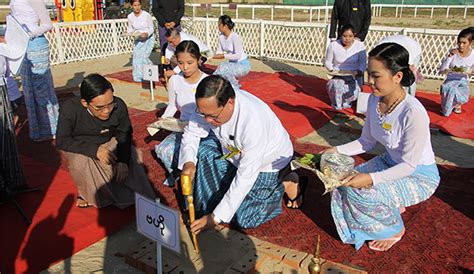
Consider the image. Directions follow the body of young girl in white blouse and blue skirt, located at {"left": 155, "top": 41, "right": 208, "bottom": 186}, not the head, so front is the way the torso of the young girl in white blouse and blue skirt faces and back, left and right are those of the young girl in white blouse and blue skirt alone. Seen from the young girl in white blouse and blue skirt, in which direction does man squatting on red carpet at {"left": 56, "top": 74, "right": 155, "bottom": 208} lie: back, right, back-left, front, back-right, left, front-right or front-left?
front

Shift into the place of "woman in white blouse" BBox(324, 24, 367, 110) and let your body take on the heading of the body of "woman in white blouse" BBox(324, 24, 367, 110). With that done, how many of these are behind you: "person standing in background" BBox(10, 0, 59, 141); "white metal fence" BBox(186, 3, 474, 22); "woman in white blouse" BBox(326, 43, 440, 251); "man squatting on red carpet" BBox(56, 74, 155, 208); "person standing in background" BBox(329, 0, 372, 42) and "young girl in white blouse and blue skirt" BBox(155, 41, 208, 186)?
2

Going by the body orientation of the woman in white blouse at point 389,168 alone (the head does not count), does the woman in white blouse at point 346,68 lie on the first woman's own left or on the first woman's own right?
on the first woman's own right

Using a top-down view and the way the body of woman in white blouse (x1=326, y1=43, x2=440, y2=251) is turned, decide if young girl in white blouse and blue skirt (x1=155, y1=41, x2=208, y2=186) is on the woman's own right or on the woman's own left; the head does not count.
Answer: on the woman's own right

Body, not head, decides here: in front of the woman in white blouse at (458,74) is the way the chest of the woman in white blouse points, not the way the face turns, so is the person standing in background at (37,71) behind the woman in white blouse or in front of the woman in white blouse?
in front

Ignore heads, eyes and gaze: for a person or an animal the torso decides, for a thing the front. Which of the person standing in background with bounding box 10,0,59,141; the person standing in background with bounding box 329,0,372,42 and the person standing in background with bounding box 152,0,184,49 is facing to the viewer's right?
the person standing in background with bounding box 10,0,59,141

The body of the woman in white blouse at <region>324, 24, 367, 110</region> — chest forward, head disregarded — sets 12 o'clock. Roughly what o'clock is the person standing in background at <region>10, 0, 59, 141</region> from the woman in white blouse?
The person standing in background is roughly at 2 o'clock from the woman in white blouse.

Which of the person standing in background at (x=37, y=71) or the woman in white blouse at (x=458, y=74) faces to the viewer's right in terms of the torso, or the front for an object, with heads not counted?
the person standing in background

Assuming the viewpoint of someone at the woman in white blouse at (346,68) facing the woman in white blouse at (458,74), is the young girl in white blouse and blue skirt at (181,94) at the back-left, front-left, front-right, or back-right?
back-right

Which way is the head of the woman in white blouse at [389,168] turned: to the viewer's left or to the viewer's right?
to the viewer's left

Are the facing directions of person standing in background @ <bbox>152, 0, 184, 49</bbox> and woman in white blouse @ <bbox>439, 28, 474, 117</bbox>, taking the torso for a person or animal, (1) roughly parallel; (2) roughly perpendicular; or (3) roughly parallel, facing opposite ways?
roughly perpendicular

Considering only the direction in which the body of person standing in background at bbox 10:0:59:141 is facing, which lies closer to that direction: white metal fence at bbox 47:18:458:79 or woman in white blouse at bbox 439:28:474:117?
the woman in white blouse

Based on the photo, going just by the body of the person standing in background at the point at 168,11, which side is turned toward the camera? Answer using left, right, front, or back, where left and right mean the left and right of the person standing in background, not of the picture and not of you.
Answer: front

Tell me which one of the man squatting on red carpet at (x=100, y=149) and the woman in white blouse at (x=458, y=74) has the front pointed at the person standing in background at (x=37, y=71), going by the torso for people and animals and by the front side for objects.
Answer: the woman in white blouse

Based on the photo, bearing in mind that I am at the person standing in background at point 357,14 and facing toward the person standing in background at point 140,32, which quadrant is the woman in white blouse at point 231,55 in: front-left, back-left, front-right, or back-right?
front-left

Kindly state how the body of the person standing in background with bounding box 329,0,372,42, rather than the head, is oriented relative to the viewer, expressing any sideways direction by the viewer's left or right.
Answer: facing the viewer
